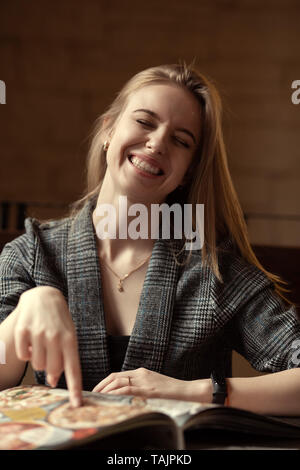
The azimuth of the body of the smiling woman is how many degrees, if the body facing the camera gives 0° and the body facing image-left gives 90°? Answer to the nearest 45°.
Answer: approximately 0°

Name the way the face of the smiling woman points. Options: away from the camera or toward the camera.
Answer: toward the camera
